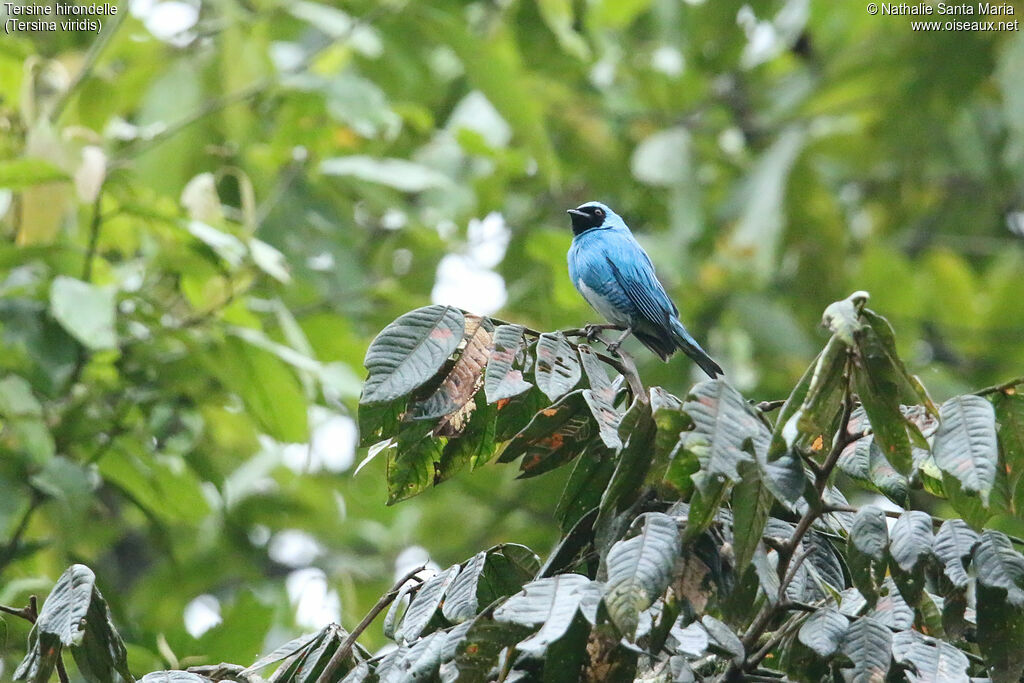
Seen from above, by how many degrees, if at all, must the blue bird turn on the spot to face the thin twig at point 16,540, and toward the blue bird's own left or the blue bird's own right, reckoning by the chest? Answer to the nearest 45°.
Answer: approximately 45° to the blue bird's own left

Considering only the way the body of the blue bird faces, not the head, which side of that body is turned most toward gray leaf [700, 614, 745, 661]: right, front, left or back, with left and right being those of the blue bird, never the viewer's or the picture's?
left

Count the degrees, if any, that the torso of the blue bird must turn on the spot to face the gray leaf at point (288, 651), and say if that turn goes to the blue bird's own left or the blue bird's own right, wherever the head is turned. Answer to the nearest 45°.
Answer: approximately 90° to the blue bird's own left

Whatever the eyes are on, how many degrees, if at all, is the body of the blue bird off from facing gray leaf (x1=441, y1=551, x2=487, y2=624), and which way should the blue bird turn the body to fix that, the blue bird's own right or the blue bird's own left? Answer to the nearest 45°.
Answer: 0° — it already faces it

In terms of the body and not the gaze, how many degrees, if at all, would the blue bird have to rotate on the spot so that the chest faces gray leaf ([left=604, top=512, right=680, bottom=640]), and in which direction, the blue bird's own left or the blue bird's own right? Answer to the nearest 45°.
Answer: approximately 90° to the blue bird's own left

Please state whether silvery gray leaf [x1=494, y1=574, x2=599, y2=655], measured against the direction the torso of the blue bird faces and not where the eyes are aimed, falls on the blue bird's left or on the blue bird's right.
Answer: on the blue bird's left

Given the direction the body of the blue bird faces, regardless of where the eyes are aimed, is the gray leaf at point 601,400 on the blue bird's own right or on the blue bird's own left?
on the blue bird's own left

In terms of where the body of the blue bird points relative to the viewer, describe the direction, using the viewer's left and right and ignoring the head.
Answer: facing to the left of the viewer

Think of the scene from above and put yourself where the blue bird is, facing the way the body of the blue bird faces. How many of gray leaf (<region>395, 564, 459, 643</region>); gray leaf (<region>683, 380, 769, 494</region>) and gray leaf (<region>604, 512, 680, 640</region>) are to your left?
3
